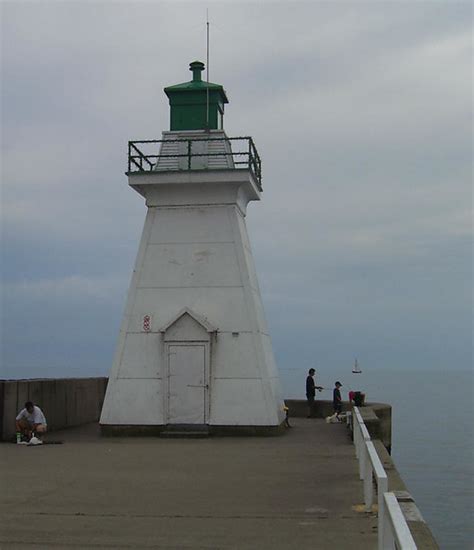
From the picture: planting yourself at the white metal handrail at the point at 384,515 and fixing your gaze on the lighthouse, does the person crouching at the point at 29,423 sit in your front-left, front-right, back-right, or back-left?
front-left

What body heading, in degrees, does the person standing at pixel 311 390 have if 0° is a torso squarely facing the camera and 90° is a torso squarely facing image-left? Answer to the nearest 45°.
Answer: approximately 270°

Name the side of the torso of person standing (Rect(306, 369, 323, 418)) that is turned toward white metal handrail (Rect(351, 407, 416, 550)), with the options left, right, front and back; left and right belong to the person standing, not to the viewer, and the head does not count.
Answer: right

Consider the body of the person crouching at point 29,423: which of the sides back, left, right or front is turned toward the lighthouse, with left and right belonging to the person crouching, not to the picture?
left

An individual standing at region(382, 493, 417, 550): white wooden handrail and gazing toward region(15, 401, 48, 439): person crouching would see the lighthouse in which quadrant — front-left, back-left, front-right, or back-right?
front-right

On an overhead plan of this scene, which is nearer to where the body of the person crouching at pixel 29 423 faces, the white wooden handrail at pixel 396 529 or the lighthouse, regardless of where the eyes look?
the white wooden handrail

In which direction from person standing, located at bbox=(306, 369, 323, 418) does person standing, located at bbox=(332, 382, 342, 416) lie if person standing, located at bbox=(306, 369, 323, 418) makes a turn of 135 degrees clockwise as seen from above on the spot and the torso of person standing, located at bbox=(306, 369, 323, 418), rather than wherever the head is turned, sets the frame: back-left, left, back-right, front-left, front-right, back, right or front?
left

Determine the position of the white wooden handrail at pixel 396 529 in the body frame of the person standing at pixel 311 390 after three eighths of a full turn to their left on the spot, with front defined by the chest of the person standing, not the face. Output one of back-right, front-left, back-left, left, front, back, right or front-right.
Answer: back-left

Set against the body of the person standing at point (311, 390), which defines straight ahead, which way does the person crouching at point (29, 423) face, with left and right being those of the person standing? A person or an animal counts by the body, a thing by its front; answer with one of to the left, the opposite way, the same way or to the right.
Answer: to the right

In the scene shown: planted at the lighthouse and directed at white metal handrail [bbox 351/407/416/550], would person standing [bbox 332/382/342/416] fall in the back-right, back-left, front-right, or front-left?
back-left

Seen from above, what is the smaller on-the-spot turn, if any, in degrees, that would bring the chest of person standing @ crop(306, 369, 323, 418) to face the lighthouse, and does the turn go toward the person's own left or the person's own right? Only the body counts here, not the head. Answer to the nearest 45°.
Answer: approximately 135° to the person's own right
